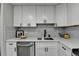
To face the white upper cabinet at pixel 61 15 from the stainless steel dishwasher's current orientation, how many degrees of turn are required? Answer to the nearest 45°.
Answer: approximately 90° to its left

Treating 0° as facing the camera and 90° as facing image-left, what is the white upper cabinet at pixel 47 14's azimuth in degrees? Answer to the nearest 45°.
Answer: approximately 0°

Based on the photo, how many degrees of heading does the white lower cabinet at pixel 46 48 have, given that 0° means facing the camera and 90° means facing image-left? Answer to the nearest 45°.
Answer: approximately 0°

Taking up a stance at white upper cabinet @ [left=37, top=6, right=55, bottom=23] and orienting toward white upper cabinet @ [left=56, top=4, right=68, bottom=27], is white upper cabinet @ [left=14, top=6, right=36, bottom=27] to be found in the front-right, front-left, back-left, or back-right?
back-right

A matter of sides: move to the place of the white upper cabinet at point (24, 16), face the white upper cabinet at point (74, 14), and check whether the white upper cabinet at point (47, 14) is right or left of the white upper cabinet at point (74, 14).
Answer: left
